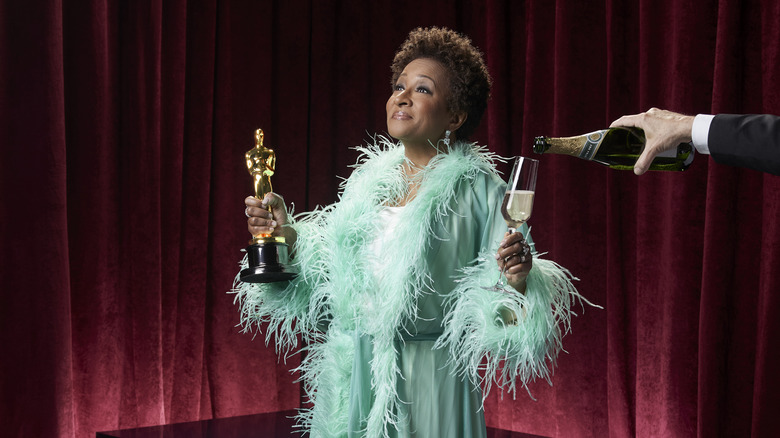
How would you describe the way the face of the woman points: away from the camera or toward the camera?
toward the camera

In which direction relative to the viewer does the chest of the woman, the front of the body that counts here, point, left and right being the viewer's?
facing the viewer and to the left of the viewer
